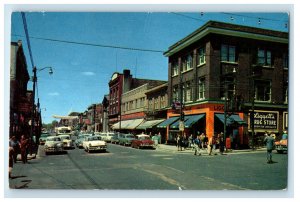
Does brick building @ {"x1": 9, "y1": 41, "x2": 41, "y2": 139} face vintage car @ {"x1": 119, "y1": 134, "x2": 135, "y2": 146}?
no

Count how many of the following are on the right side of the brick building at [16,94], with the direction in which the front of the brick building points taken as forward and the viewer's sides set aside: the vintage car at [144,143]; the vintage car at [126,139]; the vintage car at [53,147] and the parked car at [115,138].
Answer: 0

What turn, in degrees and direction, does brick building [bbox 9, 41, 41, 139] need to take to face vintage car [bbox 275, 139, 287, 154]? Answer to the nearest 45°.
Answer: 0° — it already faces it

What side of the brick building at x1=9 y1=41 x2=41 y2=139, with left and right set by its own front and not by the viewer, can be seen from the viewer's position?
right

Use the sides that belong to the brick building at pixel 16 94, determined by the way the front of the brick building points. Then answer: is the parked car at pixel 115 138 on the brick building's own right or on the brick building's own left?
on the brick building's own left

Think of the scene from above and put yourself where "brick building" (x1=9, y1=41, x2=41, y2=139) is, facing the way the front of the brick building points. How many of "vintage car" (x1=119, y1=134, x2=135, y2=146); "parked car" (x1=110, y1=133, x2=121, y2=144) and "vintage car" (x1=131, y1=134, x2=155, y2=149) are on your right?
0

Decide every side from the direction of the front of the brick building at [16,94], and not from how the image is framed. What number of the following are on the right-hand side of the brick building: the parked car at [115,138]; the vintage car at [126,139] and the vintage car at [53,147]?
0
